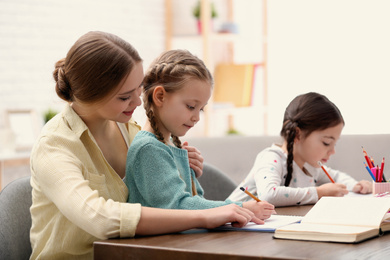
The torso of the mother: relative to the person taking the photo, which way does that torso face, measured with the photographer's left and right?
facing the viewer and to the right of the viewer

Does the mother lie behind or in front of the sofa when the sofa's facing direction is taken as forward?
in front

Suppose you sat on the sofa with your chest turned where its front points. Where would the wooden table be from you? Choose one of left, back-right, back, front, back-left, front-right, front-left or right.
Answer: front

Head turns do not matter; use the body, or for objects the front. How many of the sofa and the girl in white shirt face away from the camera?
0

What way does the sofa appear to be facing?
toward the camera

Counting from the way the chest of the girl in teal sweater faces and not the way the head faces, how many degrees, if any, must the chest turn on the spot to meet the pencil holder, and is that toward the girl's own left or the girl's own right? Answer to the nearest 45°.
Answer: approximately 90° to the girl's own left

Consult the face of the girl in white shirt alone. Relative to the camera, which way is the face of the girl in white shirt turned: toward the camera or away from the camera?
toward the camera

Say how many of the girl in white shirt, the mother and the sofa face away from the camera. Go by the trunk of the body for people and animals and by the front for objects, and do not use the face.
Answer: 0

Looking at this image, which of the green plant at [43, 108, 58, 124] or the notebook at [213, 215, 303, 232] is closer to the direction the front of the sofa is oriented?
the notebook

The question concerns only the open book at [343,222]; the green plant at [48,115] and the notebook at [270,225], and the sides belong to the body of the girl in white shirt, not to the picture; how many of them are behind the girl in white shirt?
1

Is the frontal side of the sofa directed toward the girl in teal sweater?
yes

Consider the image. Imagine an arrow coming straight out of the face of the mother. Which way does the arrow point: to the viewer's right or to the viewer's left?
to the viewer's right

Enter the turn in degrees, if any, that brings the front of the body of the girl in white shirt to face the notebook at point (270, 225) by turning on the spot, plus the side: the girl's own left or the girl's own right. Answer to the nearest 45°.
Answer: approximately 45° to the girl's own right
